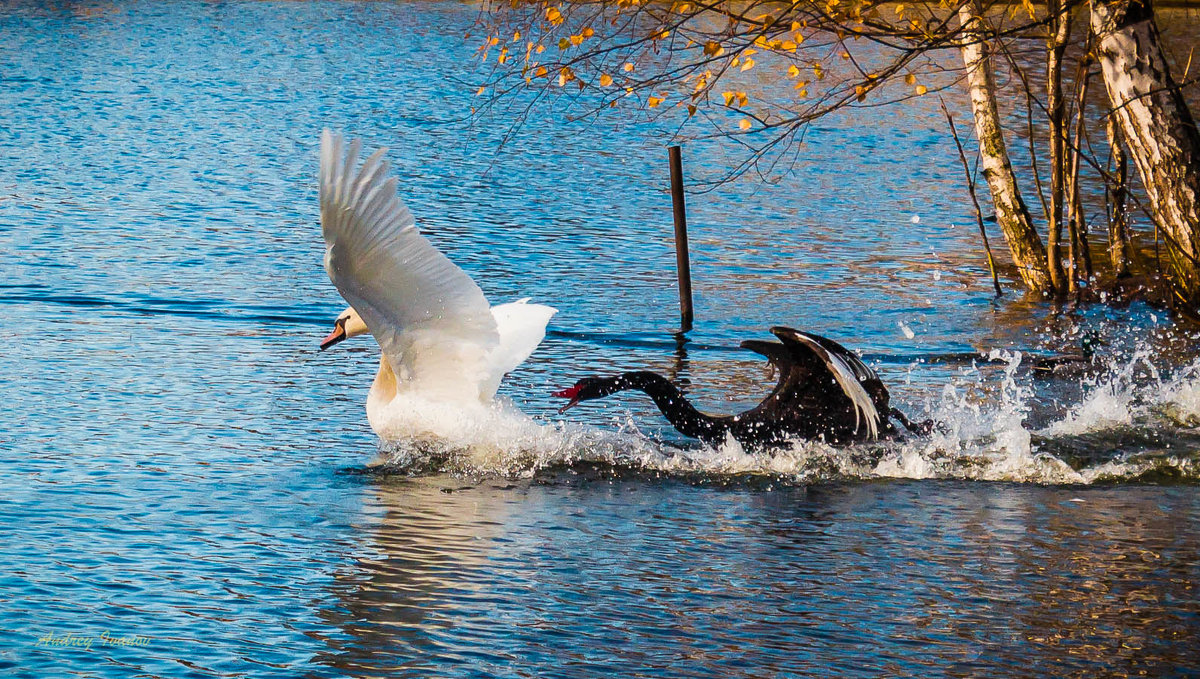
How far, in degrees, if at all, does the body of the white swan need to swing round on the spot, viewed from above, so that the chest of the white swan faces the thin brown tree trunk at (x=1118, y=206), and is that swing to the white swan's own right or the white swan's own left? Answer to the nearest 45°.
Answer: approximately 135° to the white swan's own right

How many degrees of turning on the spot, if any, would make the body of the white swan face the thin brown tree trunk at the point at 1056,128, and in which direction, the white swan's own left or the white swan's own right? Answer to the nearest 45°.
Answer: approximately 135° to the white swan's own right

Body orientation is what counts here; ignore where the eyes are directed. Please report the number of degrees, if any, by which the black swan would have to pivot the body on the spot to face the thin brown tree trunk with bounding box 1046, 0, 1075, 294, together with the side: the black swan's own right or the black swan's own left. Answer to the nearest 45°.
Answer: approximately 135° to the black swan's own right

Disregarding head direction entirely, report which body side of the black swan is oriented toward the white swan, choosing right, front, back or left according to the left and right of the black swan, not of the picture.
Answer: front

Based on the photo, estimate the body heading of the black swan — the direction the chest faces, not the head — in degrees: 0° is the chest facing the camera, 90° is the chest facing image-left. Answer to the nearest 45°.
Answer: approximately 90°

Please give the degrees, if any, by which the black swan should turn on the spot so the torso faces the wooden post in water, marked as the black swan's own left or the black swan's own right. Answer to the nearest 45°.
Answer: approximately 90° to the black swan's own right

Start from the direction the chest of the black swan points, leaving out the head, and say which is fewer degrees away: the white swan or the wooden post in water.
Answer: the white swan

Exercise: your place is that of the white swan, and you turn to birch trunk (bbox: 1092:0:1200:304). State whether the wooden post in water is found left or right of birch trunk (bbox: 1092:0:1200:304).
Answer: left

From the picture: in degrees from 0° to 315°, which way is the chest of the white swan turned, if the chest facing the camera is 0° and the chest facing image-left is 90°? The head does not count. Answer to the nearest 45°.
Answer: approximately 90°

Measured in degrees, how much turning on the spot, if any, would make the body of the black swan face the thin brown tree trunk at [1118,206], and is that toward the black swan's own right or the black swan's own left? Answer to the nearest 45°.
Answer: approximately 135° to the black swan's own right

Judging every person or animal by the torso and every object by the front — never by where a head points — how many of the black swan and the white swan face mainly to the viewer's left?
2
